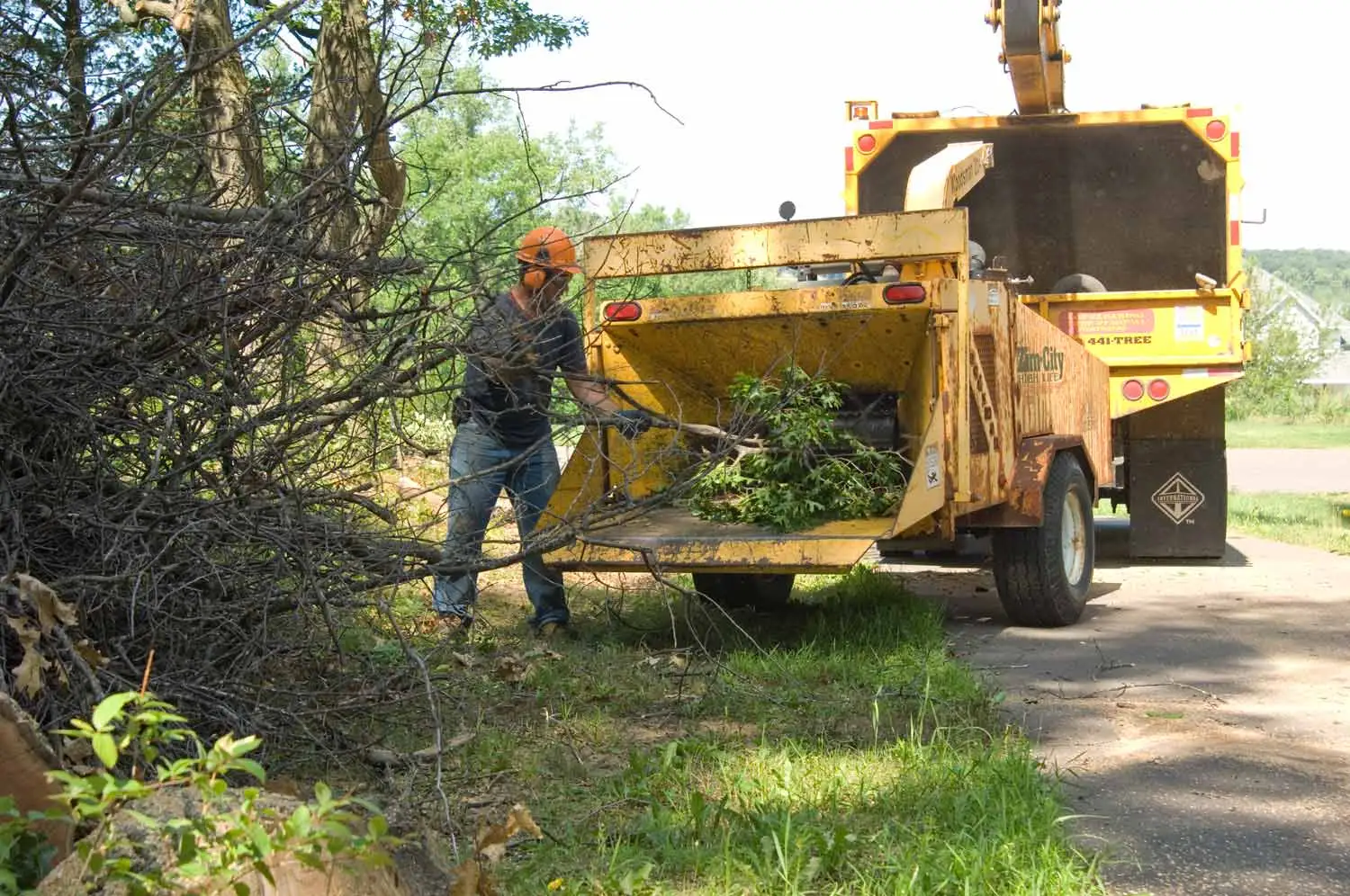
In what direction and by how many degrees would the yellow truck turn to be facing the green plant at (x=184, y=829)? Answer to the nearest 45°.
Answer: approximately 180°

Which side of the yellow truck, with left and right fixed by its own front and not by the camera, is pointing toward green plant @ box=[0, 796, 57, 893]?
back

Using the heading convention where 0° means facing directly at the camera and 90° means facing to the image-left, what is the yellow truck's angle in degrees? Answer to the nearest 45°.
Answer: approximately 180°

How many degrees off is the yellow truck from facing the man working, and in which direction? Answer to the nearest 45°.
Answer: approximately 135° to its left

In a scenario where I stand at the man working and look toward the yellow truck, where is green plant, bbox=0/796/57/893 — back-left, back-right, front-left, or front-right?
back-right
